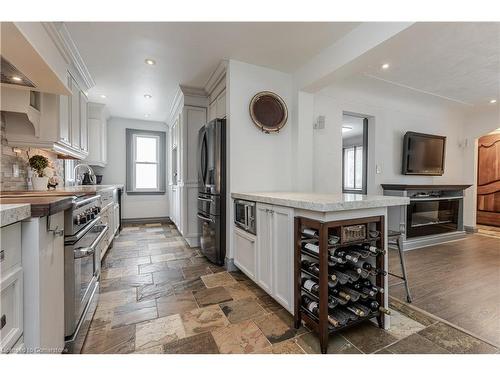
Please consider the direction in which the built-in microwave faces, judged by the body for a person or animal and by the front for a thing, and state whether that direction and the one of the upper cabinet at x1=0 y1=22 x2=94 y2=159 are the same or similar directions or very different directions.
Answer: very different directions

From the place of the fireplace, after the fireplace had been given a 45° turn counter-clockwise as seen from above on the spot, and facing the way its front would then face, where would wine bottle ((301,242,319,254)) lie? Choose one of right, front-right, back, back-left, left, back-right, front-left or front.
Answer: right

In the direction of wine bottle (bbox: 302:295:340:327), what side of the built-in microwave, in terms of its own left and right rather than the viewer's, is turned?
left

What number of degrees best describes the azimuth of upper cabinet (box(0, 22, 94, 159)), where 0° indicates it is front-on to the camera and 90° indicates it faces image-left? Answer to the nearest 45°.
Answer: approximately 270°

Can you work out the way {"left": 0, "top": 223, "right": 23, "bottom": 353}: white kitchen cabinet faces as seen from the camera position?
facing to the right of the viewer

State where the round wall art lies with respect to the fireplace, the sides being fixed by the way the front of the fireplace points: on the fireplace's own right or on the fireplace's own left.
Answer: on the fireplace's own right

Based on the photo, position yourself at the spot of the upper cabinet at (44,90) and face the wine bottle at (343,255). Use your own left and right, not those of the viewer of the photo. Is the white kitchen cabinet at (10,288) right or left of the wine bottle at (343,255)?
right

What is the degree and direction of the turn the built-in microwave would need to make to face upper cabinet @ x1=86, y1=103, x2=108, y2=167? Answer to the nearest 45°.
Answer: approximately 90° to its right

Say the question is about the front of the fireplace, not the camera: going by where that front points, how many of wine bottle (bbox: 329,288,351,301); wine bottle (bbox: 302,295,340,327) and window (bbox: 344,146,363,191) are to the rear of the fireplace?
1
